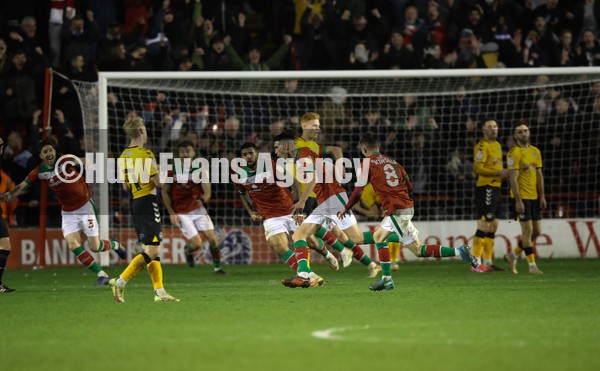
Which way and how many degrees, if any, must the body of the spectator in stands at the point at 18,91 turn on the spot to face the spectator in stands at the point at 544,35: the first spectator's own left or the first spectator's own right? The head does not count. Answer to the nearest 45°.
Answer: approximately 90° to the first spectator's own left

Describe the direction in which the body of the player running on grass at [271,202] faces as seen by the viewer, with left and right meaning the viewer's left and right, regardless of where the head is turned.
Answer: facing the viewer and to the left of the viewer

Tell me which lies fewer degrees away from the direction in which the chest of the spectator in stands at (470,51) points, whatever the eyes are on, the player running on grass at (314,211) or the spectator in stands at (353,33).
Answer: the player running on grass

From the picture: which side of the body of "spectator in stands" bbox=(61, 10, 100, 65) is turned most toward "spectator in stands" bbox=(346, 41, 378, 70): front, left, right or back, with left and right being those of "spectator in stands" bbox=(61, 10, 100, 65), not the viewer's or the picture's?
left

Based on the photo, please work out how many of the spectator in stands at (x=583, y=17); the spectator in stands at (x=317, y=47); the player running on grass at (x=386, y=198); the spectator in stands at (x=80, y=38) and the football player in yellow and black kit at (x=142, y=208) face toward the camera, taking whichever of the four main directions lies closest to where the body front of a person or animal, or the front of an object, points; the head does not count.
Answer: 3

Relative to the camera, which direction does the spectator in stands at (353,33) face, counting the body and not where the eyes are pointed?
toward the camera

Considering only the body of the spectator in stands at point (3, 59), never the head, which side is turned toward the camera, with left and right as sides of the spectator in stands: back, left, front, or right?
front

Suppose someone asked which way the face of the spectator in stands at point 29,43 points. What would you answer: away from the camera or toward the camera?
toward the camera

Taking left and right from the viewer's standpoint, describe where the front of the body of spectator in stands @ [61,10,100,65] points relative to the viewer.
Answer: facing the viewer

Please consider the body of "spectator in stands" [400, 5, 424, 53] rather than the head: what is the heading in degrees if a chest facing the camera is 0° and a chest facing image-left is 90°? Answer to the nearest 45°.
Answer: approximately 0°

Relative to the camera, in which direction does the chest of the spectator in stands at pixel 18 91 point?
toward the camera

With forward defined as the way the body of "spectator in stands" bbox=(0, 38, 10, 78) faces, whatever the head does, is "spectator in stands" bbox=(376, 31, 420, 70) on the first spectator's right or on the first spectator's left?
on the first spectator's left

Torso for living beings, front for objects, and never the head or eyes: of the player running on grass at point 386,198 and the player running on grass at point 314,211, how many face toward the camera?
0

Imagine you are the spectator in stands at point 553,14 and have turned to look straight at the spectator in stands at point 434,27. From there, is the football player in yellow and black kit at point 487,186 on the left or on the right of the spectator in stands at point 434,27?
left

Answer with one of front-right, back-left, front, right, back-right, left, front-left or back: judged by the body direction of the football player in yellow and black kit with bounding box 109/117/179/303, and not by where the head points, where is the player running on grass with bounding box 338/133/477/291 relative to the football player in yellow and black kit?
front-right
